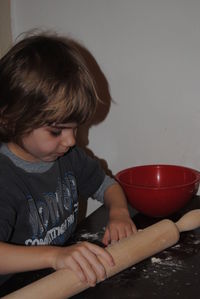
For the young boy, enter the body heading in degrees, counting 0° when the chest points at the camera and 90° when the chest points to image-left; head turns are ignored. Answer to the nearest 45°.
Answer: approximately 315°

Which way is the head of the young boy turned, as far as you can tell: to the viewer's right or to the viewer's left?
to the viewer's right
